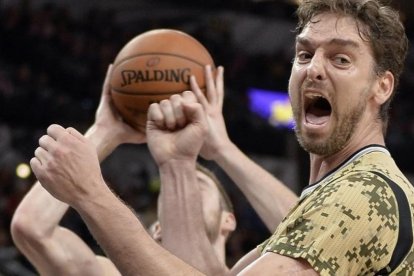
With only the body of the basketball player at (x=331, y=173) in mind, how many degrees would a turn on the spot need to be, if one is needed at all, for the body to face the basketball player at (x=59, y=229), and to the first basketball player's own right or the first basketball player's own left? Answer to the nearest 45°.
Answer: approximately 45° to the first basketball player's own right

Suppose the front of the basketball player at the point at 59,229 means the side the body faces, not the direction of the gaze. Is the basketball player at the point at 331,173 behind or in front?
in front

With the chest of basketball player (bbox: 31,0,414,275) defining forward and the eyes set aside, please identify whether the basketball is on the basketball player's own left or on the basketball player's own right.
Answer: on the basketball player's own right

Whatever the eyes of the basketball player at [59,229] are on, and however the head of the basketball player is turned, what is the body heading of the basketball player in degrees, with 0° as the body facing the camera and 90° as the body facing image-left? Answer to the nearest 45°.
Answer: approximately 0°

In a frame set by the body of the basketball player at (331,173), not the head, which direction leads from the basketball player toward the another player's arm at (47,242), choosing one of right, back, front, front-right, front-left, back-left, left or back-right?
front-right
